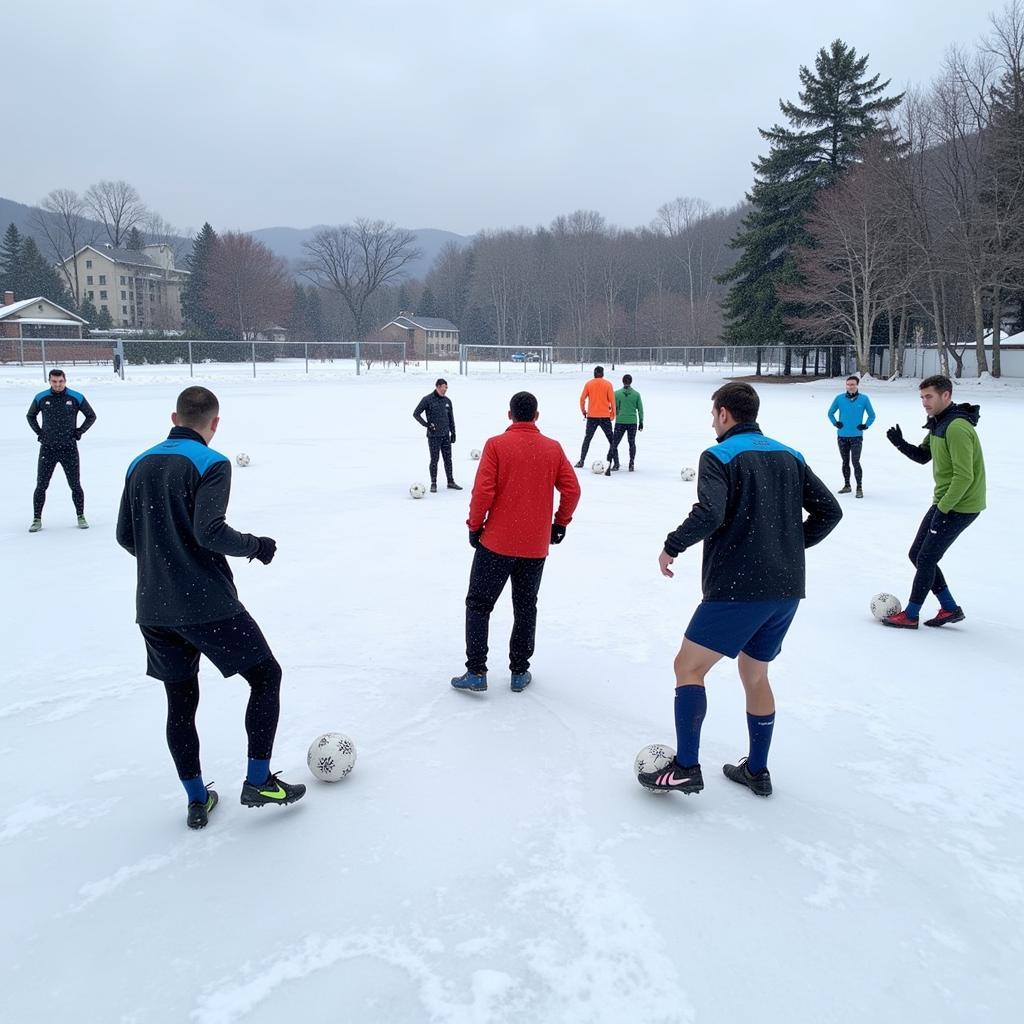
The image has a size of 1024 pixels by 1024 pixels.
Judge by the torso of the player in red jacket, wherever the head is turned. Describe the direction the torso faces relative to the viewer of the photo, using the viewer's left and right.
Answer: facing away from the viewer

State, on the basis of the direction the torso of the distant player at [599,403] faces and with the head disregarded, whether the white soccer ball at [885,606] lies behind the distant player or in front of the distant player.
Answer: behind

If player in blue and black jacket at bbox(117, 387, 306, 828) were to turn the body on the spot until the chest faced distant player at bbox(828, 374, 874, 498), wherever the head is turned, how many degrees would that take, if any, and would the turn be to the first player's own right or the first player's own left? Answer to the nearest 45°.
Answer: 0° — they already face them

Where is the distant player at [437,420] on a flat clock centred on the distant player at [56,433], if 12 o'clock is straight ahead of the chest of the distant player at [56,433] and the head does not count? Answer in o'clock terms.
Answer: the distant player at [437,420] is roughly at 9 o'clock from the distant player at [56,433].

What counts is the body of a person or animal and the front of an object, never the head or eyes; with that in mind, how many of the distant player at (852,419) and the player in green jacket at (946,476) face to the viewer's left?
1

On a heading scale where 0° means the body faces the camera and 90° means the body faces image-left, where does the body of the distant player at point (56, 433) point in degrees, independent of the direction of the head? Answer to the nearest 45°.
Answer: approximately 0°

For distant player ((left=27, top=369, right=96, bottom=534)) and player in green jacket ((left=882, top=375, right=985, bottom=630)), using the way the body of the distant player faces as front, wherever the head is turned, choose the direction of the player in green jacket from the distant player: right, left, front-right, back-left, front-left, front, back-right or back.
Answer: front-left

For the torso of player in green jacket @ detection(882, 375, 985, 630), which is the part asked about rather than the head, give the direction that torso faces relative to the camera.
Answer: to the viewer's left

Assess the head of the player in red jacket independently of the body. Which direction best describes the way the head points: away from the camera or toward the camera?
away from the camera

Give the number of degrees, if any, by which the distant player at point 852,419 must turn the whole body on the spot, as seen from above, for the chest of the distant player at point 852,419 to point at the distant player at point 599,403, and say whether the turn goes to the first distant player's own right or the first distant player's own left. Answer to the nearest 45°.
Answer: approximately 90° to the first distant player's own right

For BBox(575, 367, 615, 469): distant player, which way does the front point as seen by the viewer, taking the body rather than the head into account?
away from the camera

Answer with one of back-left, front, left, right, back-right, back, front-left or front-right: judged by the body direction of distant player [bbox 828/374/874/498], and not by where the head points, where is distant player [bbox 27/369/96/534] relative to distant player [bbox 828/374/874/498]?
front-right

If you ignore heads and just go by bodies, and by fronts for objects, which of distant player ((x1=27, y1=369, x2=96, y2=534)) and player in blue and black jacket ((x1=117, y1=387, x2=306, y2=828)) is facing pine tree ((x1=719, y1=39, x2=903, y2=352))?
the player in blue and black jacket

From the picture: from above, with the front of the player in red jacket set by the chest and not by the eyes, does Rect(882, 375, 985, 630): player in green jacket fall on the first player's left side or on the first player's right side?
on the first player's right side

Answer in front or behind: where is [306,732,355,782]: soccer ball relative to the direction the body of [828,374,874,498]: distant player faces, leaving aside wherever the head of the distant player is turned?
in front

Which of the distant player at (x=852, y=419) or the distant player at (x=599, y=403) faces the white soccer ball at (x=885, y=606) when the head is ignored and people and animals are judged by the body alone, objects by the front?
the distant player at (x=852, y=419)

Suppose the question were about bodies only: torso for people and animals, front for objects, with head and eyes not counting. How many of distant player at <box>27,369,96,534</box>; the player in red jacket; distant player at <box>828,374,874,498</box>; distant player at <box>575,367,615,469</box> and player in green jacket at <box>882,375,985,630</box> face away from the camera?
2

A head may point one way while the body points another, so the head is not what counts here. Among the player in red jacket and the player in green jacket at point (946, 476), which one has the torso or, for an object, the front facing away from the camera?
the player in red jacket
